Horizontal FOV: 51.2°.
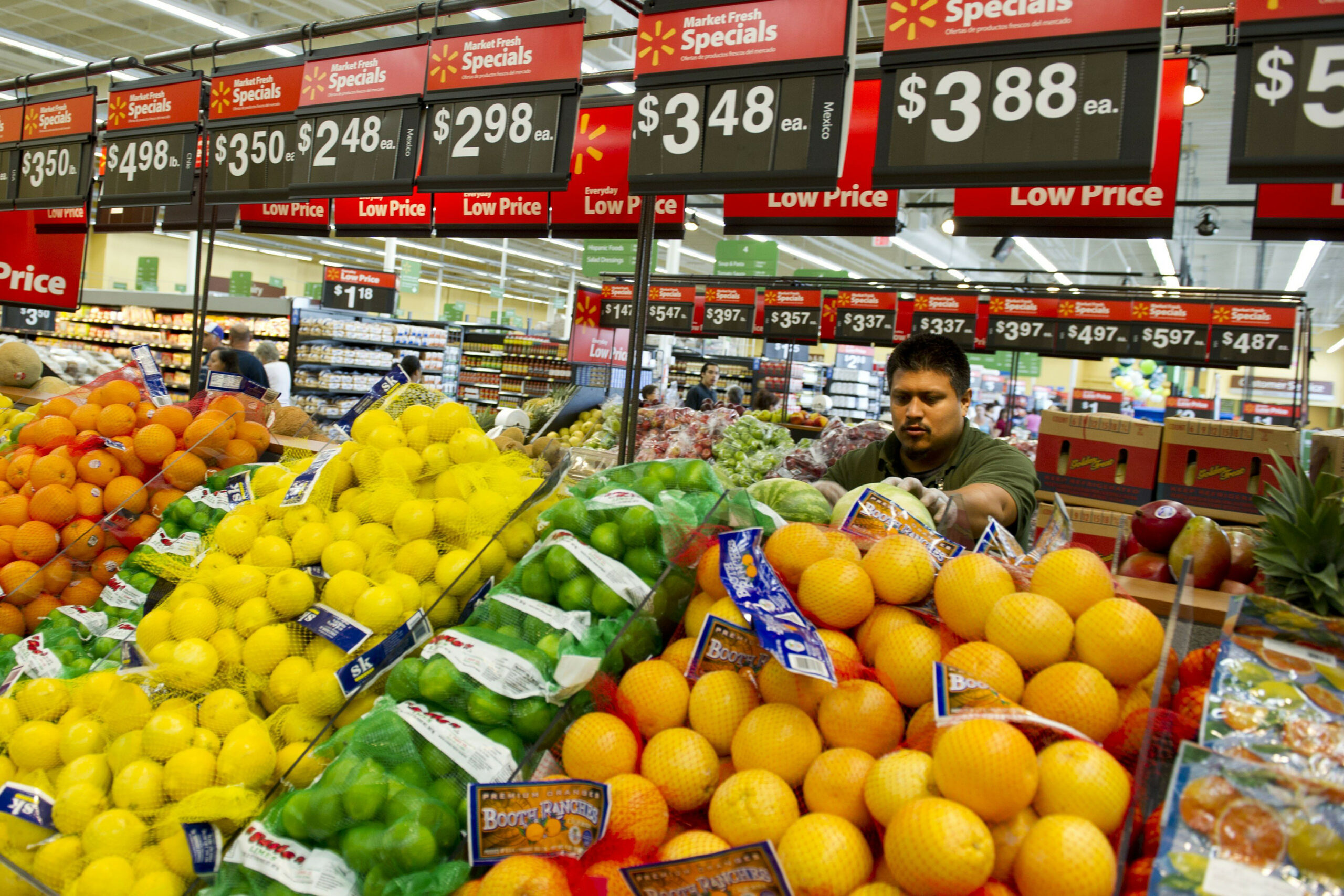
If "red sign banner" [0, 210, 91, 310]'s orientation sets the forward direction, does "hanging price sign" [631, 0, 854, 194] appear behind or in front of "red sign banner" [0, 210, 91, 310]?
in front

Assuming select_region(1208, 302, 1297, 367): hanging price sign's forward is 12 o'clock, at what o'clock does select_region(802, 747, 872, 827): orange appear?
The orange is roughly at 12 o'clock from the hanging price sign.

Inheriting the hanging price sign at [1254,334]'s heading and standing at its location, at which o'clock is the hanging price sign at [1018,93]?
the hanging price sign at [1018,93] is roughly at 12 o'clock from the hanging price sign at [1254,334].

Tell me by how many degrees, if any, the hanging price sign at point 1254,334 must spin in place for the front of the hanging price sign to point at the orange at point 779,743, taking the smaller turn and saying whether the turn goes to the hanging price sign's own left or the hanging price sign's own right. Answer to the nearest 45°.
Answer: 0° — it already faces it

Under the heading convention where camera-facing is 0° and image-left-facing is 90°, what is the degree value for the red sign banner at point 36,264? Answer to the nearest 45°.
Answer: approximately 0°

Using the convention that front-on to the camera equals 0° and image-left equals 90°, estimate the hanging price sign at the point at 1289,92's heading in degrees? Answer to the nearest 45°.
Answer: approximately 0°

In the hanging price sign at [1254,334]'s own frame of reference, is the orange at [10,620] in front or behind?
in front

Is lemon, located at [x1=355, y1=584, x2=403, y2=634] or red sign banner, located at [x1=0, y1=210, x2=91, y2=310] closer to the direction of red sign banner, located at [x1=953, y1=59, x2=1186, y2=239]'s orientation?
the lemon
